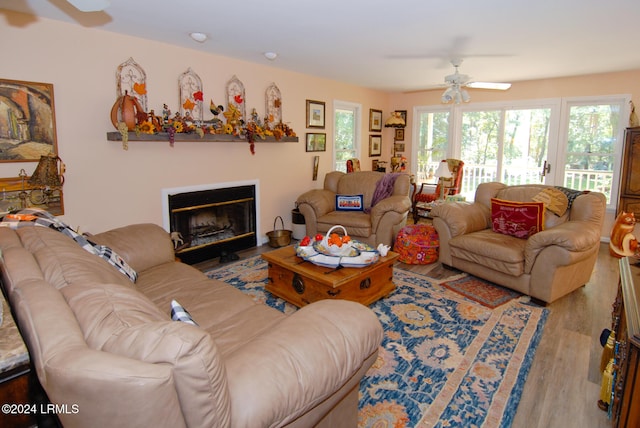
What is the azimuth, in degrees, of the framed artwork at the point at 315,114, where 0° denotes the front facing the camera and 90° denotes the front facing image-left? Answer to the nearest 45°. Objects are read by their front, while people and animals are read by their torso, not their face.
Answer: approximately 315°

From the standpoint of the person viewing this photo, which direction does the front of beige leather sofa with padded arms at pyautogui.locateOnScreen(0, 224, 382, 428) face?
facing away from the viewer and to the right of the viewer

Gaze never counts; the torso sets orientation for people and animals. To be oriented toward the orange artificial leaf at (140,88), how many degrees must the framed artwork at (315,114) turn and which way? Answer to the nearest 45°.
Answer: approximately 90° to its right

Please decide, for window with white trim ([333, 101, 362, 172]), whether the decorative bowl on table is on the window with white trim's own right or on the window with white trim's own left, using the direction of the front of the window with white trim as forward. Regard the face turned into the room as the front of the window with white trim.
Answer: on the window with white trim's own right

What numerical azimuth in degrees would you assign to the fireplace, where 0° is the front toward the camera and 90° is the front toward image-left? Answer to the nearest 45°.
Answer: approximately 315°

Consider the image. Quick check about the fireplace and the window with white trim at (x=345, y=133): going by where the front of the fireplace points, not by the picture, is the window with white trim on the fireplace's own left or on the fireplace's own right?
on the fireplace's own left

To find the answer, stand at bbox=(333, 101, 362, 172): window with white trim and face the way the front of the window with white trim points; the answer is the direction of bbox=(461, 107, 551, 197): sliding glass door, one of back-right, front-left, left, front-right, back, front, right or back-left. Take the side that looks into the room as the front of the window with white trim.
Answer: front-left

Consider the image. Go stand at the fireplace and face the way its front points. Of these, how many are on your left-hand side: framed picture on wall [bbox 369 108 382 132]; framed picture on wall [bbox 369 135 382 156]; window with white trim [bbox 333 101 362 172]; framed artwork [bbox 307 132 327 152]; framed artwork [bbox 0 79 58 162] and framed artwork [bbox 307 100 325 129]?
5

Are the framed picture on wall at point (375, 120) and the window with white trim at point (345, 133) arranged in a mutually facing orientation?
no

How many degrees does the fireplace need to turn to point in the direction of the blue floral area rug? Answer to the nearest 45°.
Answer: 0° — it already faces it

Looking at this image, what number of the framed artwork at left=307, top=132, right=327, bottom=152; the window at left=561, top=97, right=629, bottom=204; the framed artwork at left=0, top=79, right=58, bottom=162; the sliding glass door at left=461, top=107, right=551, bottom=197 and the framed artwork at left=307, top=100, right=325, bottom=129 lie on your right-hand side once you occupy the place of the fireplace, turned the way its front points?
1

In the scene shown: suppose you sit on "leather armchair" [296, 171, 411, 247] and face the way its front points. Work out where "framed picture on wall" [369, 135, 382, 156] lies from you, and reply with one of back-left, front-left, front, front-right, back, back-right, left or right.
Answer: back-right

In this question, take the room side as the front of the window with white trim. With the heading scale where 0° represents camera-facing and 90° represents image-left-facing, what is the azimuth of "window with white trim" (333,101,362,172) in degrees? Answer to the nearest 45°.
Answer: approximately 315°

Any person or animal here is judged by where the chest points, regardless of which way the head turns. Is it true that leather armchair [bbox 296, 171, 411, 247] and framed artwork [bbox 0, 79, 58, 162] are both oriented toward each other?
no

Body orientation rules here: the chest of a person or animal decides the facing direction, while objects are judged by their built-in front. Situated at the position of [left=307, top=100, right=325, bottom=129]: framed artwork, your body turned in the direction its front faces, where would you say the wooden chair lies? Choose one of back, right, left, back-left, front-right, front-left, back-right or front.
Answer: front-left

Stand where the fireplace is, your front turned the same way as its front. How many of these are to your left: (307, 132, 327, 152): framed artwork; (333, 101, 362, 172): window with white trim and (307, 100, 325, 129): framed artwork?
3

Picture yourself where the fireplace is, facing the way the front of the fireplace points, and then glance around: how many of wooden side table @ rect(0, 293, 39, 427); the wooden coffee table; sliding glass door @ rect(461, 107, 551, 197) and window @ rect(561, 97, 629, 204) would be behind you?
0
